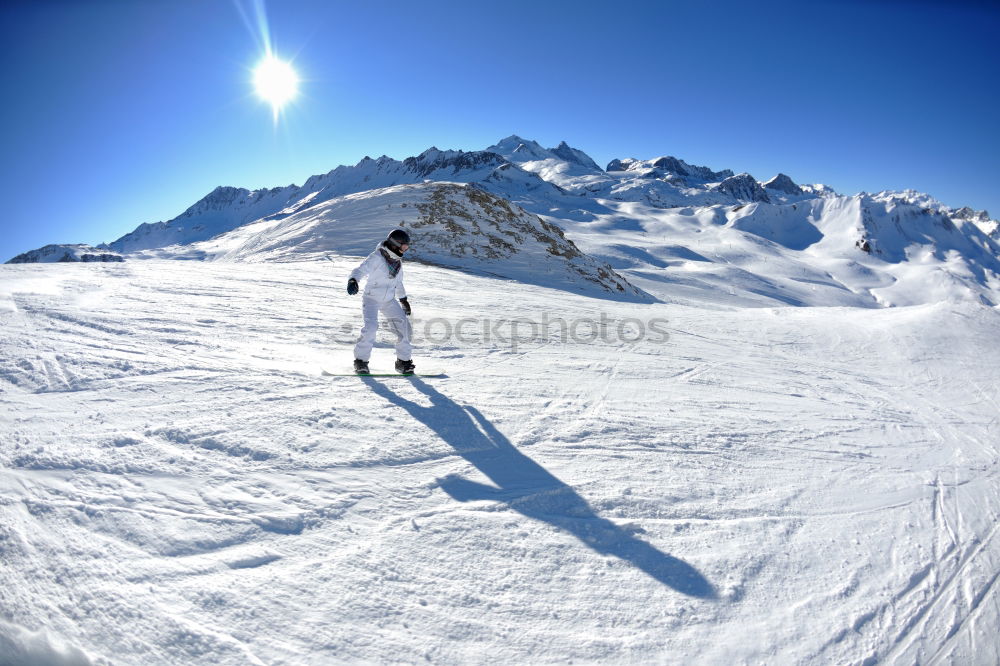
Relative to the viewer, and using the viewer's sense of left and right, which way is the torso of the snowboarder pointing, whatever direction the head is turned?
facing the viewer and to the right of the viewer

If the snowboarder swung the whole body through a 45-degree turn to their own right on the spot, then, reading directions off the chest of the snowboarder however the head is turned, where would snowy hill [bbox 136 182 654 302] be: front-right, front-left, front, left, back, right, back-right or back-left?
back
